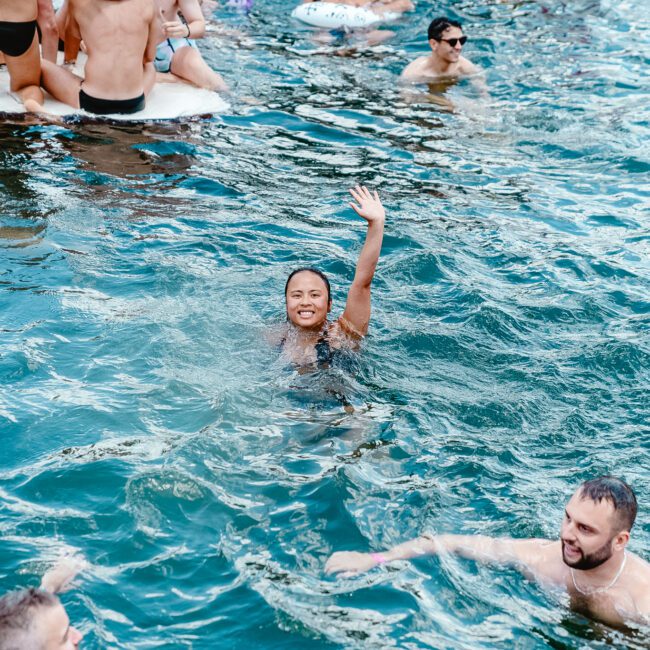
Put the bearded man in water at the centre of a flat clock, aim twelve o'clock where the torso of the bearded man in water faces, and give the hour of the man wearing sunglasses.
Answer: The man wearing sunglasses is roughly at 4 o'clock from the bearded man in water.

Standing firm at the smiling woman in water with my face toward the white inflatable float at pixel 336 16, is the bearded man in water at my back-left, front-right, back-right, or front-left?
back-right

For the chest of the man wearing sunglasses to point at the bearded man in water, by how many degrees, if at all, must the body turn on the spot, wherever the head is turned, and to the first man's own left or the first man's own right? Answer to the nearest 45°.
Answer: approximately 45° to the first man's own right

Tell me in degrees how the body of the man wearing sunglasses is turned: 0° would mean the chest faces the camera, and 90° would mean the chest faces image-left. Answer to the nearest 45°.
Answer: approximately 315°

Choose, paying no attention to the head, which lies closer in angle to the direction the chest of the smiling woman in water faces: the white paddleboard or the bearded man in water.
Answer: the bearded man in water

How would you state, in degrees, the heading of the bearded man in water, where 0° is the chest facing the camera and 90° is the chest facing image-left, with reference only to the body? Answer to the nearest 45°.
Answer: approximately 45°

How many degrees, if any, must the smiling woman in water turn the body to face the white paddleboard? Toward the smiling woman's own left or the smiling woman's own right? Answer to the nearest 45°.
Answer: approximately 180°

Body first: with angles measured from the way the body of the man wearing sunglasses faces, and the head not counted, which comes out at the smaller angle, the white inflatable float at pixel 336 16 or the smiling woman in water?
the smiling woman in water

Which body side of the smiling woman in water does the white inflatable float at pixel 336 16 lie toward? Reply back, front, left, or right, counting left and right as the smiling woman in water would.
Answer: back

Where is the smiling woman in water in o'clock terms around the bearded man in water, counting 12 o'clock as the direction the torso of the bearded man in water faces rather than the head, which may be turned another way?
The smiling woman in water is roughly at 3 o'clock from the bearded man in water.

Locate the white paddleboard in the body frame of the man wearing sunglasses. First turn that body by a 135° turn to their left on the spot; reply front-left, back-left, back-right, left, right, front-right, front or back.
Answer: back-left

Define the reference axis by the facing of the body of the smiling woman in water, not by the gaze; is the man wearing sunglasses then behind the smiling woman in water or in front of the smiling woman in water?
behind

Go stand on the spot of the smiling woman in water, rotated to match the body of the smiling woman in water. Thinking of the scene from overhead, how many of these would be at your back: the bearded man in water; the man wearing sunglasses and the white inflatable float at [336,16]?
2
